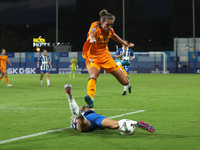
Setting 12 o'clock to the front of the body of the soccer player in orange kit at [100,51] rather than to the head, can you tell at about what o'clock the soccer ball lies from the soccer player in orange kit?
The soccer ball is roughly at 1 o'clock from the soccer player in orange kit.

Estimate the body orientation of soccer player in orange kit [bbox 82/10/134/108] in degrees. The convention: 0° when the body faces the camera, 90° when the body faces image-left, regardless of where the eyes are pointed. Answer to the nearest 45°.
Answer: approximately 315°
